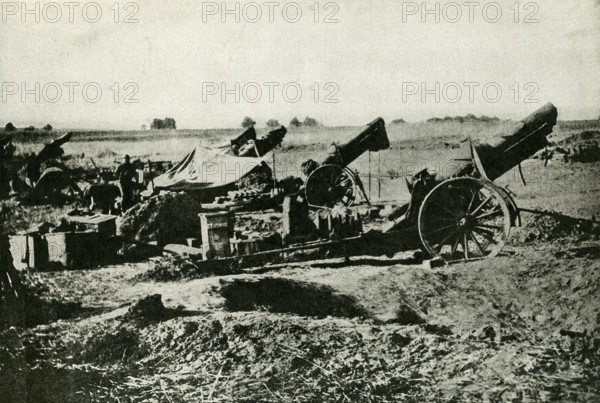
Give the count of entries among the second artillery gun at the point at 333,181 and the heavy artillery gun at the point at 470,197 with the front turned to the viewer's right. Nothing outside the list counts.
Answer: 2

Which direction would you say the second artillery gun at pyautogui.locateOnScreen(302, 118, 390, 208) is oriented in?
to the viewer's right

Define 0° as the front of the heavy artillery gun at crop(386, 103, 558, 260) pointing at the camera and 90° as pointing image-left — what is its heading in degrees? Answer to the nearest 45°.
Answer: approximately 270°

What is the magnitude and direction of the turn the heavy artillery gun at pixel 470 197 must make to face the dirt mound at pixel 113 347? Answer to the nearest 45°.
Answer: approximately 135° to its right

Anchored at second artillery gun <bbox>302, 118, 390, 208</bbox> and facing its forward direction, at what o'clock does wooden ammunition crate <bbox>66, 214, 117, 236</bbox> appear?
The wooden ammunition crate is roughly at 5 o'clock from the second artillery gun.

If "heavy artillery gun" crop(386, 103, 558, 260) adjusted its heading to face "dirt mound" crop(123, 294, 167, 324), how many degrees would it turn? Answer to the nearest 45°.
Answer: approximately 135° to its right
